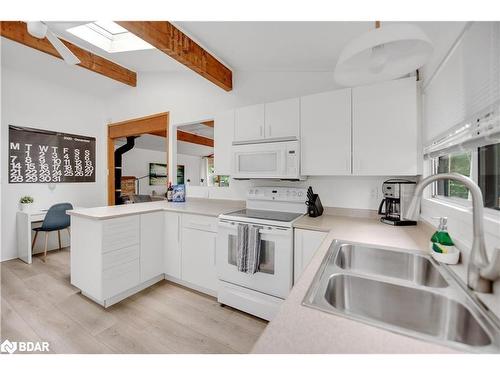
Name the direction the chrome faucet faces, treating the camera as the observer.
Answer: facing to the left of the viewer

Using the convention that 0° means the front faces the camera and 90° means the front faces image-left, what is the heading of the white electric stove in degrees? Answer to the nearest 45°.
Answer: approximately 45°

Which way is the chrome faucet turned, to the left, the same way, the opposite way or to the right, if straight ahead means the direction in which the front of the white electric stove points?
to the right

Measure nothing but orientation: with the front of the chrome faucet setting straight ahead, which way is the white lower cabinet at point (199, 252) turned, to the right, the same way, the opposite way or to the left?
to the left

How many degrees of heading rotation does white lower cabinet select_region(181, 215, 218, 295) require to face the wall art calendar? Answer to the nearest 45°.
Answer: approximately 90° to its right

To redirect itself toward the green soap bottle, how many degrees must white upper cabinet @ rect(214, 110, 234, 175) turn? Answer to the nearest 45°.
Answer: approximately 90° to its left

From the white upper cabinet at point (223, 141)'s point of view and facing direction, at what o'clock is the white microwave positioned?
The white microwave is roughly at 9 o'clock from the white upper cabinet.

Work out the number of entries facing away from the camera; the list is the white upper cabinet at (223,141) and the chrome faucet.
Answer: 0

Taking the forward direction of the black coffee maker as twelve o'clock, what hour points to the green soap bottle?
The green soap bottle is roughly at 10 o'clock from the black coffee maker.

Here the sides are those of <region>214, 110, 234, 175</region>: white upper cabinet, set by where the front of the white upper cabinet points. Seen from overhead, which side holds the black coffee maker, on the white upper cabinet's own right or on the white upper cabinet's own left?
on the white upper cabinet's own left

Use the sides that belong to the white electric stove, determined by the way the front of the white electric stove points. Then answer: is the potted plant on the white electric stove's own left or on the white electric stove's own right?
on the white electric stove's own right

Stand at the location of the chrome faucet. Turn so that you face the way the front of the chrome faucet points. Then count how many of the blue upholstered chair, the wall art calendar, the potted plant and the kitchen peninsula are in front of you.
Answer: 4
